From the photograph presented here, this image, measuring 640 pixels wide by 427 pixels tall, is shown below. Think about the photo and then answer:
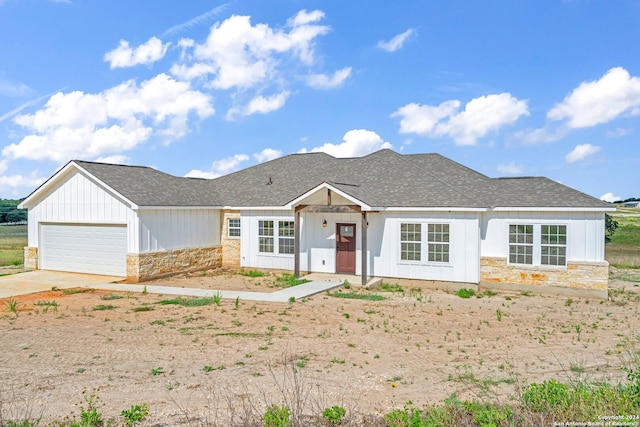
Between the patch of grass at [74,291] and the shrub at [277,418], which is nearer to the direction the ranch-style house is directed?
the shrub

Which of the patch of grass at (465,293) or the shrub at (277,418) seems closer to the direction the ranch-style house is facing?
the shrub

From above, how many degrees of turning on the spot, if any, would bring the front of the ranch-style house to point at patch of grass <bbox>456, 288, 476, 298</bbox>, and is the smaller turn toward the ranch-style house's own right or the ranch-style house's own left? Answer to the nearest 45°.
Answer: approximately 45° to the ranch-style house's own left

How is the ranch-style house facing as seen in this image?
toward the camera

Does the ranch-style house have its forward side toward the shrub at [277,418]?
yes

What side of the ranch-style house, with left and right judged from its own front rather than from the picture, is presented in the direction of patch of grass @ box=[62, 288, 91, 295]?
right
